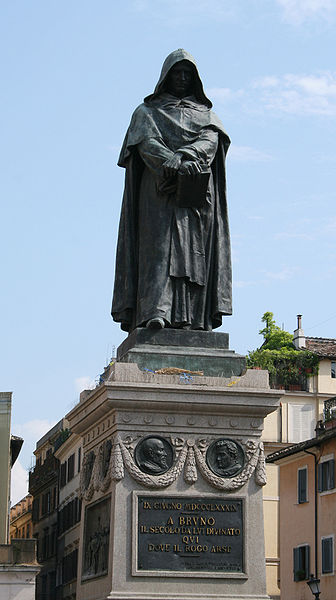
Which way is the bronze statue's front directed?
toward the camera
